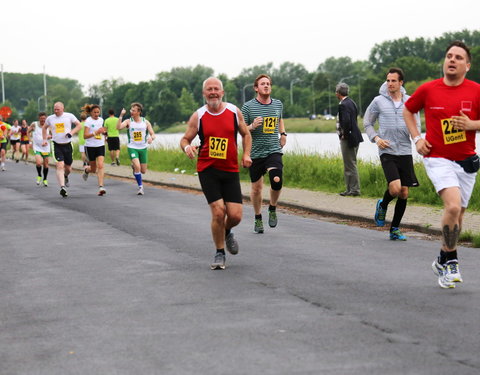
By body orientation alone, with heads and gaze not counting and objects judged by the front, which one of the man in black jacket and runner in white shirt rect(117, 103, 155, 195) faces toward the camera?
the runner in white shirt

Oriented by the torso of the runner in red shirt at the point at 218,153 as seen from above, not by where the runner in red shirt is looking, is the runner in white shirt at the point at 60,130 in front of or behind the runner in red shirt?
behind

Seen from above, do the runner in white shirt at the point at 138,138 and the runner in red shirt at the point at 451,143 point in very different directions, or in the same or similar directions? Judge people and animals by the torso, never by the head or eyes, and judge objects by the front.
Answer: same or similar directions

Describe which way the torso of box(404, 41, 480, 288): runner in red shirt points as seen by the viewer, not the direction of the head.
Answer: toward the camera

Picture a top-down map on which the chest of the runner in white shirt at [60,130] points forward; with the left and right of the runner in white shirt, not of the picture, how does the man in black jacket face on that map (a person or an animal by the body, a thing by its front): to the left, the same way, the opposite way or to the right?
to the right

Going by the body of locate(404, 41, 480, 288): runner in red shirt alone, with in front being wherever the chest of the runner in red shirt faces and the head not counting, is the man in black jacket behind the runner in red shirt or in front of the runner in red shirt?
behind

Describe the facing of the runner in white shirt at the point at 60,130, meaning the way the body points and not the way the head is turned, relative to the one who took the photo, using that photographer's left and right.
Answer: facing the viewer

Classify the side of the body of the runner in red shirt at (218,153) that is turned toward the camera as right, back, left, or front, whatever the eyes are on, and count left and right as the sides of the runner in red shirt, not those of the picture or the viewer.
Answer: front

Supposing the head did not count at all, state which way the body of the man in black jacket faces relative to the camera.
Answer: to the viewer's left

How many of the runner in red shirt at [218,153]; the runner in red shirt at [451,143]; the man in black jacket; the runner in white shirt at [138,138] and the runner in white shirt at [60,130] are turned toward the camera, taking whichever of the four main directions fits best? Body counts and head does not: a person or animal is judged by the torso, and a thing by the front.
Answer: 4

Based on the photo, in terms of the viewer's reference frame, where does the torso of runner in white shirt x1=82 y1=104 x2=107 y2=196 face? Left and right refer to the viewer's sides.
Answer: facing the viewer and to the right of the viewer

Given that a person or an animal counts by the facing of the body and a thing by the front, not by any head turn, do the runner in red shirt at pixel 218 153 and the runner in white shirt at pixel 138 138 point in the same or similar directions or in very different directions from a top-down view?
same or similar directions

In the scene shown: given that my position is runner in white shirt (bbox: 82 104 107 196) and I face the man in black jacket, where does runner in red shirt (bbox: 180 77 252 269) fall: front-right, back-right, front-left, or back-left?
front-right

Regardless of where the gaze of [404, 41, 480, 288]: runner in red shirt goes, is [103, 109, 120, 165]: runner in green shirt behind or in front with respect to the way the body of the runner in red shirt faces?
behind

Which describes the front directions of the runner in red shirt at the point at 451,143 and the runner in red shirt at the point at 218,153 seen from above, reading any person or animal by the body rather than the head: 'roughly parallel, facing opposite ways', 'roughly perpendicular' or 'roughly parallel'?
roughly parallel

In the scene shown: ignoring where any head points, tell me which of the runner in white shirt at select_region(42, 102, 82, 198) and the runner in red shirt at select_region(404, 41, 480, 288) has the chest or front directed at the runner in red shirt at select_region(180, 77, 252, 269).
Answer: the runner in white shirt

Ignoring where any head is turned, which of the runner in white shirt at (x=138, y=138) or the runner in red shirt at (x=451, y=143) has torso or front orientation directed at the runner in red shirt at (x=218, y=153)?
the runner in white shirt

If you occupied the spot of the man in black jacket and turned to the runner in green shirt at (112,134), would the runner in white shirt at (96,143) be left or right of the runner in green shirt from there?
left

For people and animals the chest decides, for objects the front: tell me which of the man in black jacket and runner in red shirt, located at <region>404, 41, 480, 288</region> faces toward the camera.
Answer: the runner in red shirt
